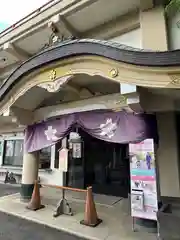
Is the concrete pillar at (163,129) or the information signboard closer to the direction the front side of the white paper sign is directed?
the information signboard

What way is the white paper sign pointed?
toward the camera

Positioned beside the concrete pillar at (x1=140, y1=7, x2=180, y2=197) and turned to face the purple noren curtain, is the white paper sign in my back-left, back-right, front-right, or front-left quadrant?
front-right

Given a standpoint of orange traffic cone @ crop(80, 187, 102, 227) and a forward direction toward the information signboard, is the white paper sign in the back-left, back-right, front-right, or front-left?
back-left

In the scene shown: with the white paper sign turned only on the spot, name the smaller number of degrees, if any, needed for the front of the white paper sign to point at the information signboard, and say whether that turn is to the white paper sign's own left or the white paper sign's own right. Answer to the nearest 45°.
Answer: approximately 45° to the white paper sign's own left

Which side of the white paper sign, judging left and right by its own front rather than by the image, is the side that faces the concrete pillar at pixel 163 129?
left
